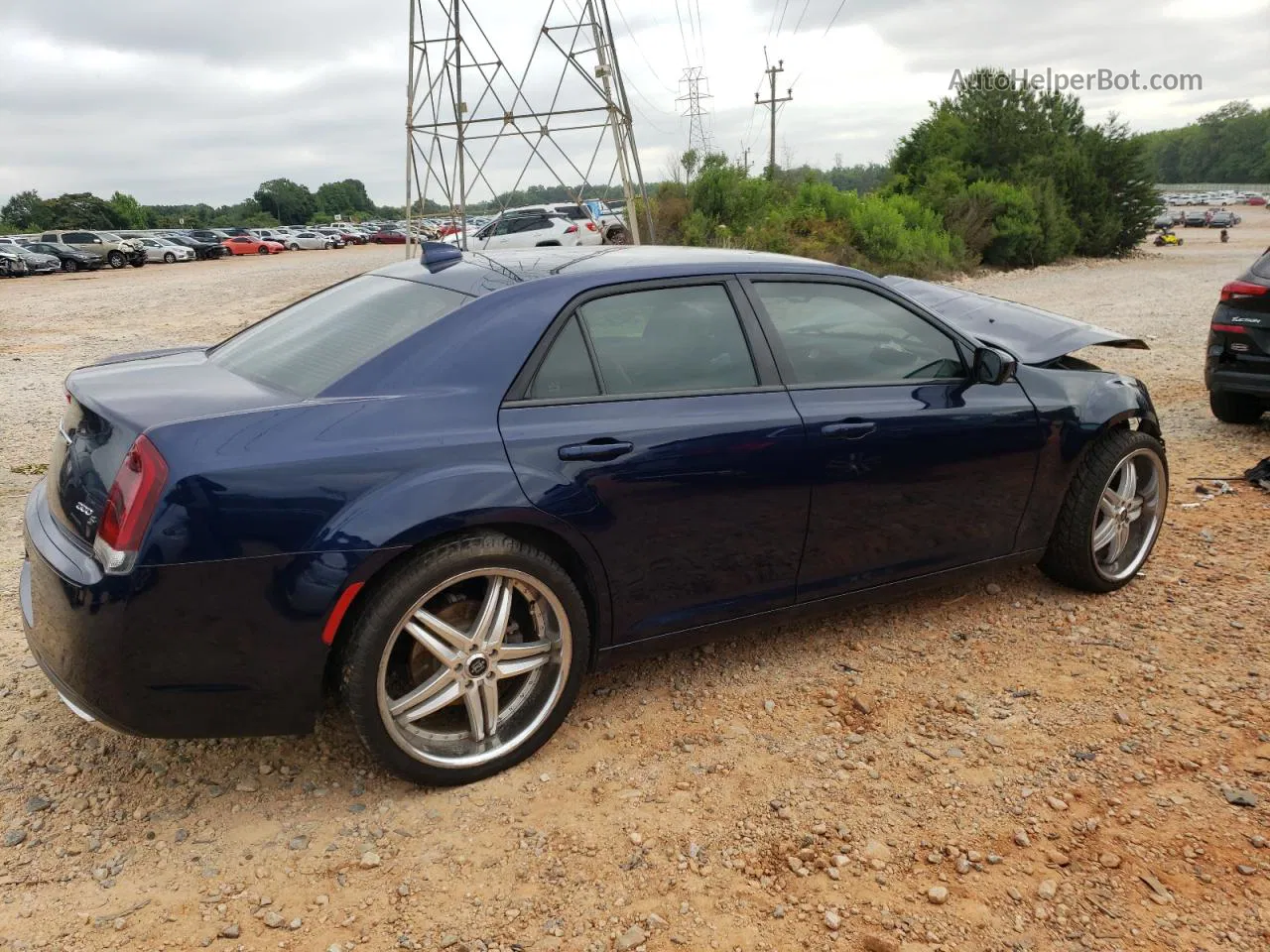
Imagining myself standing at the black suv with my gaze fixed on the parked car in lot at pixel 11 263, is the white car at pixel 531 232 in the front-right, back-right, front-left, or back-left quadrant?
front-right

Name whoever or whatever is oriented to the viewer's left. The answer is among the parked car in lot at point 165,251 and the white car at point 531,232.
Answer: the white car

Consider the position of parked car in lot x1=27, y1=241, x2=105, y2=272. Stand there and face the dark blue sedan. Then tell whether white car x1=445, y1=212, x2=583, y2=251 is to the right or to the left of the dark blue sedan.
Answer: left

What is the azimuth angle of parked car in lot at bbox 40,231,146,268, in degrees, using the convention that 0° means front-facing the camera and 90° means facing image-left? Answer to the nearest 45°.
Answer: approximately 315°

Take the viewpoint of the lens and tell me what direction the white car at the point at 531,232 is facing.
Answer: facing to the left of the viewer

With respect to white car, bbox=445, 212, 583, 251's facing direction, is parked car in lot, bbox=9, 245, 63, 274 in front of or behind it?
in front

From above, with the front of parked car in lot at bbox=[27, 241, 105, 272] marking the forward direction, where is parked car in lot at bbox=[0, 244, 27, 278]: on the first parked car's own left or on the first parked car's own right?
on the first parked car's own right

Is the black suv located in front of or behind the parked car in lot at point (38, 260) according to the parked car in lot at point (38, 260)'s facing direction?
in front

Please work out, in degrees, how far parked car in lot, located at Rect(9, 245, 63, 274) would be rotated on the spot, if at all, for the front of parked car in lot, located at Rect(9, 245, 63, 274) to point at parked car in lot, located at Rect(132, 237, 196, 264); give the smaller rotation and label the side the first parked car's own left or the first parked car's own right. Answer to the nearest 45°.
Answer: approximately 90° to the first parked car's own left

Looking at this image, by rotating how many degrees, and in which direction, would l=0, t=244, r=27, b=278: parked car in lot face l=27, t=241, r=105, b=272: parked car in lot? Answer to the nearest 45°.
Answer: approximately 90° to its left

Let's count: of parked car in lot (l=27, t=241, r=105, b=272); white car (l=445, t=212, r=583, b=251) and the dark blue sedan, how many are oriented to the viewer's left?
1

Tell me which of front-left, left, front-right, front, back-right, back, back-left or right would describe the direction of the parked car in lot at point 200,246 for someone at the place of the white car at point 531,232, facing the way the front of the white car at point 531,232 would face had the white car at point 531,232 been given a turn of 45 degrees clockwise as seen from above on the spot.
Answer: front

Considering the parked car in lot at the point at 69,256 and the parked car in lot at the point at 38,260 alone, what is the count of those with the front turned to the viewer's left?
0

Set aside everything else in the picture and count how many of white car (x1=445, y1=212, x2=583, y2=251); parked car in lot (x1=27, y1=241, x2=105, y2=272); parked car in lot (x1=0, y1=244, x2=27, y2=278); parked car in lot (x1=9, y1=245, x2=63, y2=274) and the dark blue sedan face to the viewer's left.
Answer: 1

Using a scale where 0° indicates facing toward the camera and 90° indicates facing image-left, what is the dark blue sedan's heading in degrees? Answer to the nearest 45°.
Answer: approximately 225°

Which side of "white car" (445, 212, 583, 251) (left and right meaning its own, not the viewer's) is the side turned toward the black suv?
left

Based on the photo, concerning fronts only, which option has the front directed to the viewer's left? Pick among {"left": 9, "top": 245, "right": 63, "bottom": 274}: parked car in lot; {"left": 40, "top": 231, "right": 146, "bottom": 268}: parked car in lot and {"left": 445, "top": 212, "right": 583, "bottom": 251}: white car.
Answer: the white car

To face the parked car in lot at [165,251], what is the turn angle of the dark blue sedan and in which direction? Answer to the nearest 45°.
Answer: approximately 90° to its left

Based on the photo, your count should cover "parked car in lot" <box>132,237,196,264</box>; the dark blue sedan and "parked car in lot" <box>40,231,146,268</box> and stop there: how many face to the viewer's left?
0

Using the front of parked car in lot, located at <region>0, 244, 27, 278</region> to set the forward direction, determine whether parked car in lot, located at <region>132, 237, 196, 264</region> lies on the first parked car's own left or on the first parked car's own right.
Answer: on the first parked car's own left

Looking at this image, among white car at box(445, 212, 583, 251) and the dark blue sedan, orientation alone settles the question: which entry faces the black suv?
the dark blue sedan
